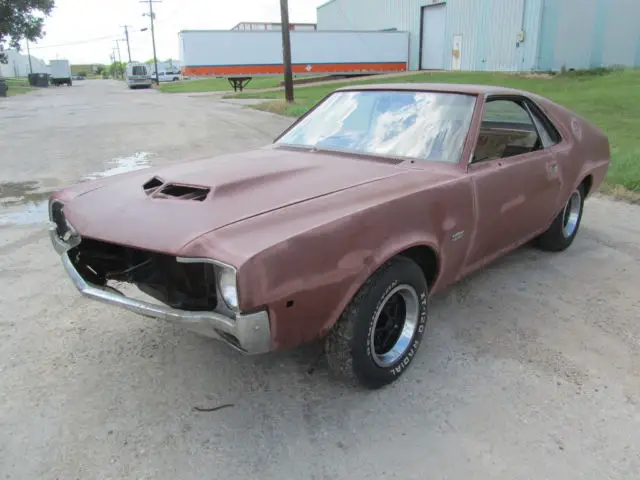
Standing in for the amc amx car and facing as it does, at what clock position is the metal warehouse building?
The metal warehouse building is roughly at 5 o'clock from the amc amx car.

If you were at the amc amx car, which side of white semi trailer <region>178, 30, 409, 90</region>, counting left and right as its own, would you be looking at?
left

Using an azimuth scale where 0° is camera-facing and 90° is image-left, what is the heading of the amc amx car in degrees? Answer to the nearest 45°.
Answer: approximately 45°

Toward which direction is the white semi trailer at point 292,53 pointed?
to the viewer's left

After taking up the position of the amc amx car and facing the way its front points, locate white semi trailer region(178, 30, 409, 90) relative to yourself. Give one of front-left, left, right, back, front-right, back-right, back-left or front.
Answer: back-right

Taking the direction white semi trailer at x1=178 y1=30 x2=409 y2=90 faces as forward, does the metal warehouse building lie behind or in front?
behind
